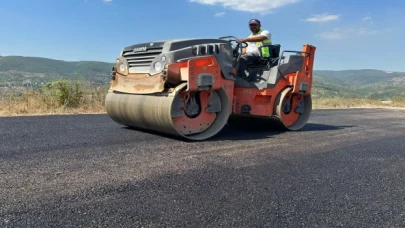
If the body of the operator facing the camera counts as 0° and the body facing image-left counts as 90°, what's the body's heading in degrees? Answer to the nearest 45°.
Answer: approximately 45°

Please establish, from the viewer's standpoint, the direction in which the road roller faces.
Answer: facing the viewer and to the left of the viewer
